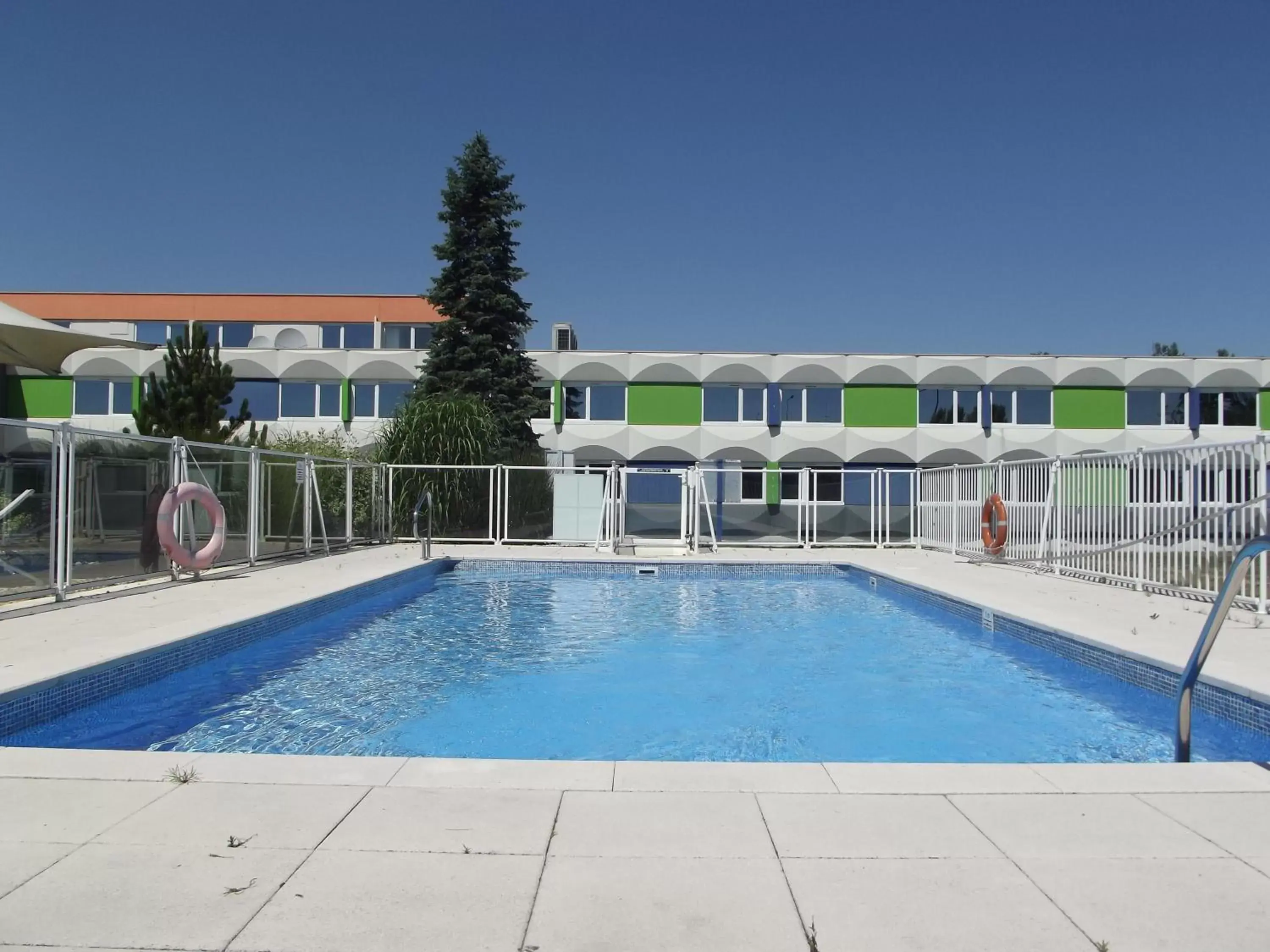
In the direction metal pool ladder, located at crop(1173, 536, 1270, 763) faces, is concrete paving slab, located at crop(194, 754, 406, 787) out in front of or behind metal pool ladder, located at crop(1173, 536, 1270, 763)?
in front

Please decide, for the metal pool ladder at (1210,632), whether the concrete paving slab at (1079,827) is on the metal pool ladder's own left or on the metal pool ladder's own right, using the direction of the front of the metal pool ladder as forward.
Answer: on the metal pool ladder's own left

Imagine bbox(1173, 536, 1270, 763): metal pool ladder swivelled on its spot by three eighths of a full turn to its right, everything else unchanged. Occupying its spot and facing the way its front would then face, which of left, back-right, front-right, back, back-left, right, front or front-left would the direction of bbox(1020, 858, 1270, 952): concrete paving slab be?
back-right

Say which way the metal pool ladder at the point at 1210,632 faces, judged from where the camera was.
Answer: facing to the left of the viewer

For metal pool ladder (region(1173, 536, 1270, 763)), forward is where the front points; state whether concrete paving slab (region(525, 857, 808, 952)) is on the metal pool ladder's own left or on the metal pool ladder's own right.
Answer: on the metal pool ladder's own left

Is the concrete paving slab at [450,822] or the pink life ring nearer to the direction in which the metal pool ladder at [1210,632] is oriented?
the pink life ring

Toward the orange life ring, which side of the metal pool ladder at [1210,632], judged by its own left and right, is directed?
right

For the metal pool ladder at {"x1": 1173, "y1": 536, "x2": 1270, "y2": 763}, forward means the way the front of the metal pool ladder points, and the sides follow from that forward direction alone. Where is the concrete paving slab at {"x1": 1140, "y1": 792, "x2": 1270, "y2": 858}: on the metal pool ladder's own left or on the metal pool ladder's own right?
on the metal pool ladder's own left

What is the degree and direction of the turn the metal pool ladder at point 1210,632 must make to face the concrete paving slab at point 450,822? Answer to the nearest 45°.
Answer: approximately 45° to its left

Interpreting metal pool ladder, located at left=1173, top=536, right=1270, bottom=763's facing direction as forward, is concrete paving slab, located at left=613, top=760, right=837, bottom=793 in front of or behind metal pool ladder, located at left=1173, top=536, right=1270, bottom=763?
in front
